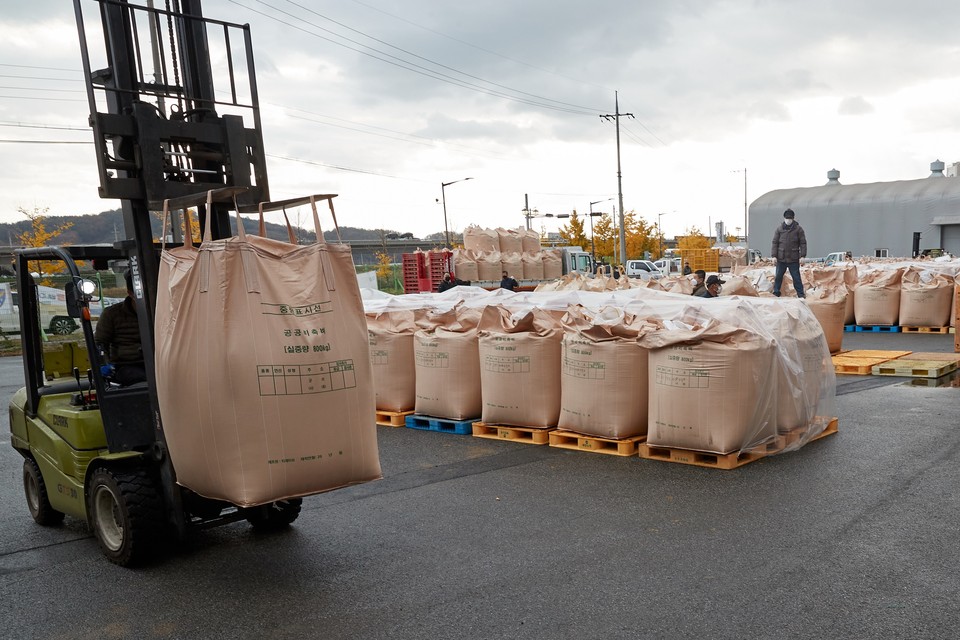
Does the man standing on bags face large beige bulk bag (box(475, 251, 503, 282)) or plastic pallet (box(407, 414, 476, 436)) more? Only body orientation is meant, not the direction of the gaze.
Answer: the plastic pallet

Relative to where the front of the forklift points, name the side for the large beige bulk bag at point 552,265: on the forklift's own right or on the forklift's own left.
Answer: on the forklift's own left

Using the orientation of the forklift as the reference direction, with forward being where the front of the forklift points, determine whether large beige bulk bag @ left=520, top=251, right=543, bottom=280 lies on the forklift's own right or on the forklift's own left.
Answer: on the forklift's own left

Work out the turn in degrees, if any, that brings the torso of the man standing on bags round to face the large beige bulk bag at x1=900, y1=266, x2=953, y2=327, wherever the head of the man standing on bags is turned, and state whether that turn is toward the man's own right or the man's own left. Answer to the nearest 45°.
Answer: approximately 135° to the man's own left

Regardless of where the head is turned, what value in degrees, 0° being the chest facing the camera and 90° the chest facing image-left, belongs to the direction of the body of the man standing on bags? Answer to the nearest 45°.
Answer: approximately 0°

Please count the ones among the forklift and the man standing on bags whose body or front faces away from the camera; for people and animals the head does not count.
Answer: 0

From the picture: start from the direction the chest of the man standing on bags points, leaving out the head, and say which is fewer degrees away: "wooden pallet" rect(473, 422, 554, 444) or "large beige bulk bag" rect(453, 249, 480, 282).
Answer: the wooden pallet

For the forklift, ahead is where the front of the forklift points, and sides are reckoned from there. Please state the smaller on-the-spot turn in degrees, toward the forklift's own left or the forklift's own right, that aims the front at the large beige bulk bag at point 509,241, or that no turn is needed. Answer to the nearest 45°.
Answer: approximately 90° to the forklift's own left

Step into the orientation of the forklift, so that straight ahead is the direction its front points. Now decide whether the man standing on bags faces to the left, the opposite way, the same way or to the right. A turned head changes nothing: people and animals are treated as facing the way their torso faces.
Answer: to the right

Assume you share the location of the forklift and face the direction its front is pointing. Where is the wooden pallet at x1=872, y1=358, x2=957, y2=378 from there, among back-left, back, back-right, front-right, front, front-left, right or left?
front-left

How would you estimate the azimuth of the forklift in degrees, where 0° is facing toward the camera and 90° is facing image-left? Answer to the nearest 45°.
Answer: approximately 315°
